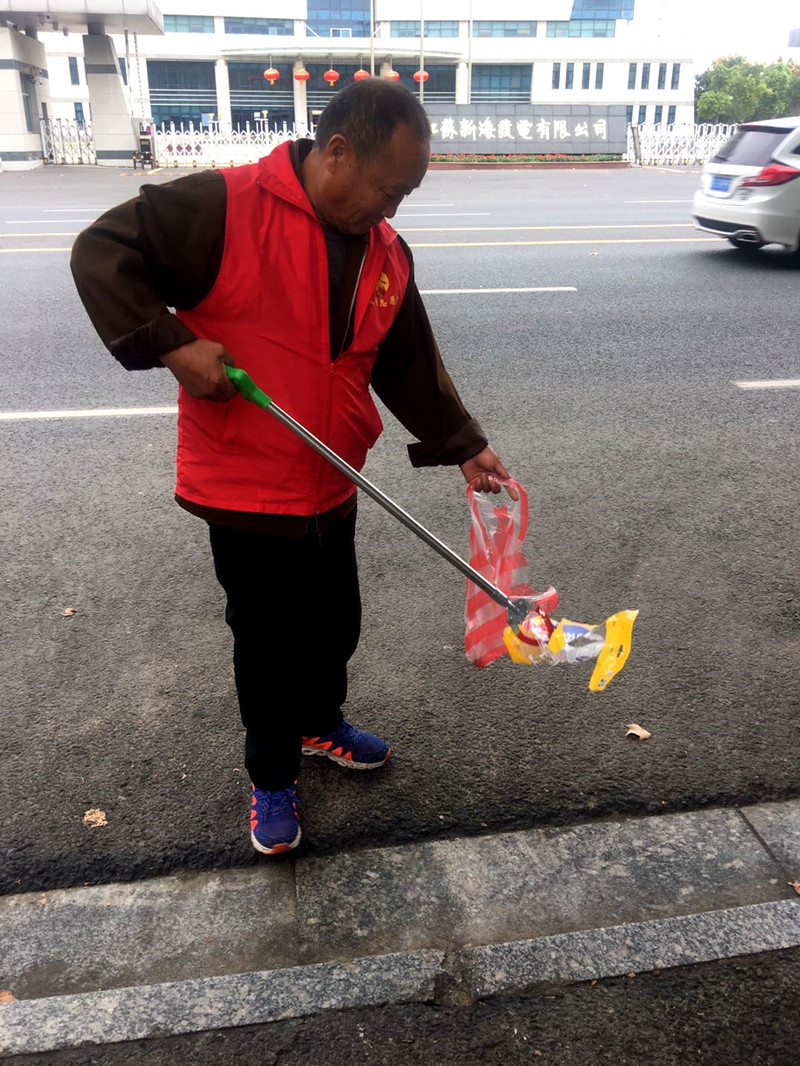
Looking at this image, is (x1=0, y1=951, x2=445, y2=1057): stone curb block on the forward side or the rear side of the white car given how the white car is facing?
on the rear side

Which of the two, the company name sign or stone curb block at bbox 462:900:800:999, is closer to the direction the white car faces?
the company name sign

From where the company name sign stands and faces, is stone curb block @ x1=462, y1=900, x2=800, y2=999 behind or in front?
in front

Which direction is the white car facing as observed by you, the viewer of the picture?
facing away from the viewer and to the right of the viewer

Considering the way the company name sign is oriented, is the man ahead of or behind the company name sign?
ahead

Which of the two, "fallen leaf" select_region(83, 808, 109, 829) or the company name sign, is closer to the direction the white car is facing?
the company name sign

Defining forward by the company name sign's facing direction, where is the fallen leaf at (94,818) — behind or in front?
in front

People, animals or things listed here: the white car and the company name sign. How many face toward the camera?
1

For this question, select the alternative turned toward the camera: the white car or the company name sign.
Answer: the company name sign

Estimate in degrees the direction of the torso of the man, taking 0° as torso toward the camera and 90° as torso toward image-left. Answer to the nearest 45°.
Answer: approximately 315°

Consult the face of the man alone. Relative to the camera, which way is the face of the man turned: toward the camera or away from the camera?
toward the camera

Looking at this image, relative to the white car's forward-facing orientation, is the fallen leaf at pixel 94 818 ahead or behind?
behind

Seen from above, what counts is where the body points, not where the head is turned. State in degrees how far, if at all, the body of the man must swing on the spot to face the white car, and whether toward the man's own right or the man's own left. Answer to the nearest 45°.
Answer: approximately 90° to the man's own left

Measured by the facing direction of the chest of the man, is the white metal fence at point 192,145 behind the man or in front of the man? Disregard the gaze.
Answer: behind

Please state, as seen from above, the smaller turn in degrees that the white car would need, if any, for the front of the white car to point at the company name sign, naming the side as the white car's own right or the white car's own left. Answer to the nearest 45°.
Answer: approximately 45° to the white car's own left

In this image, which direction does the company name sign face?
toward the camera
